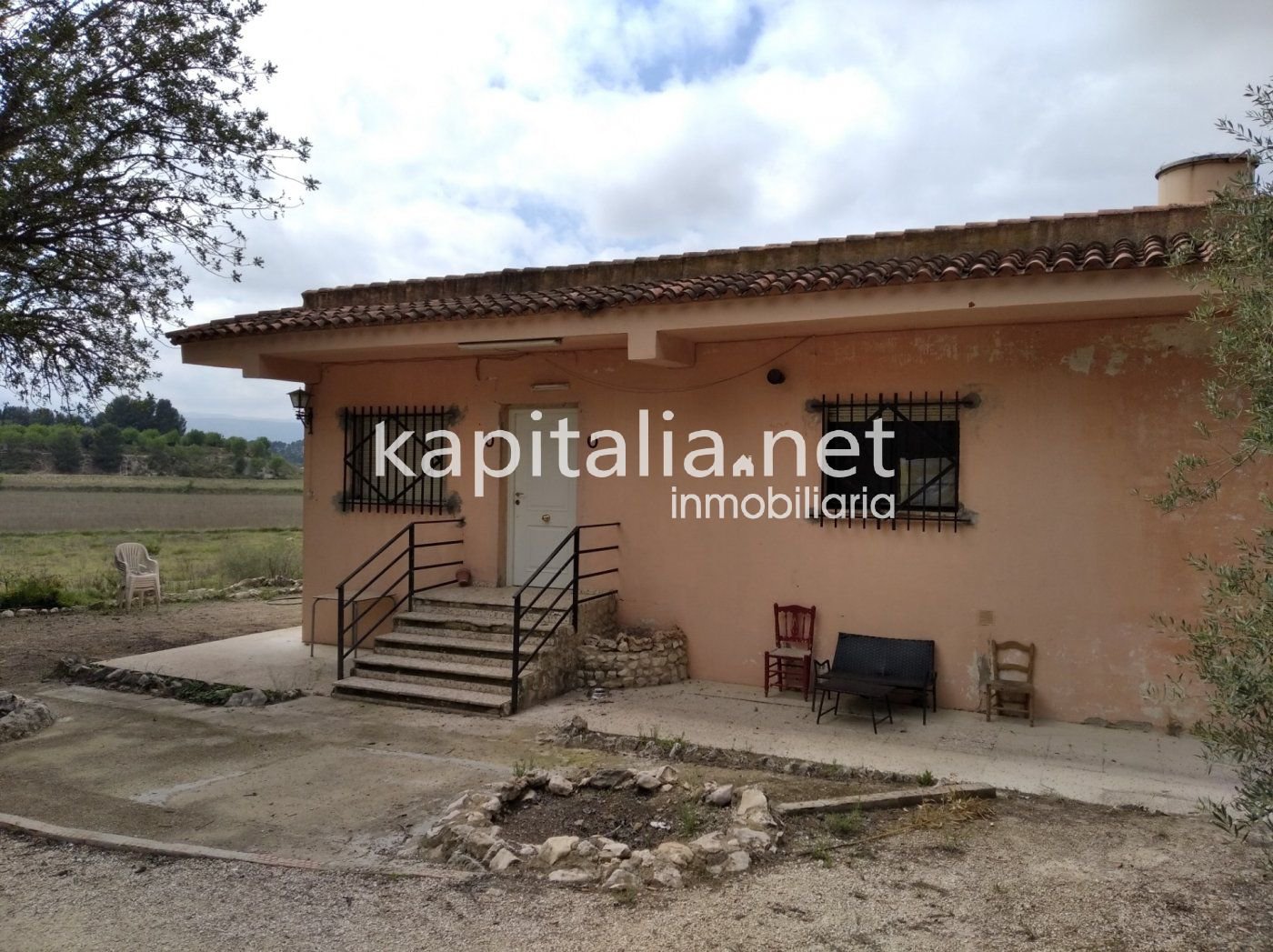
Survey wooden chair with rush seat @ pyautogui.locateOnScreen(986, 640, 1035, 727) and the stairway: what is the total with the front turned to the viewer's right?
0

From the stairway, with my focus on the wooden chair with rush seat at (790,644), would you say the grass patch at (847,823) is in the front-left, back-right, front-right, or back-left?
front-right

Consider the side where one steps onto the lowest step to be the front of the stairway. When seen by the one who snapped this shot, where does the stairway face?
facing the viewer and to the left of the viewer

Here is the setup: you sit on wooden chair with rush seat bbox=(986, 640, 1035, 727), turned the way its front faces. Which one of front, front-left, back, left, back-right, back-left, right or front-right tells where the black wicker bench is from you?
right

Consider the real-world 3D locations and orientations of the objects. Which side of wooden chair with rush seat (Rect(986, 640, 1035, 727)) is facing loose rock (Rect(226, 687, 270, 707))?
right

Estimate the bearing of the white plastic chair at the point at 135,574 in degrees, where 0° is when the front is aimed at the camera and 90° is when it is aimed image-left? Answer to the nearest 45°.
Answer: approximately 315°

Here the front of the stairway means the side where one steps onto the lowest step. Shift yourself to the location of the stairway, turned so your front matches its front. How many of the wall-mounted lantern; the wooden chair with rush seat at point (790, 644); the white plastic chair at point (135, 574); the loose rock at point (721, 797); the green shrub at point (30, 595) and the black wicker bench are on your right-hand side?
3

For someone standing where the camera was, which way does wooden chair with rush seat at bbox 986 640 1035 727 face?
facing the viewer

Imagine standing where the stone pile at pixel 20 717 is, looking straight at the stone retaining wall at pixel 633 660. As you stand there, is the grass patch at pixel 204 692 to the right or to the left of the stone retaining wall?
left

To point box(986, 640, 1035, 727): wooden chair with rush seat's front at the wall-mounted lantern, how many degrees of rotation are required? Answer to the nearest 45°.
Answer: approximately 90° to its right

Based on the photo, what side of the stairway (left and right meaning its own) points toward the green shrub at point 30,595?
right

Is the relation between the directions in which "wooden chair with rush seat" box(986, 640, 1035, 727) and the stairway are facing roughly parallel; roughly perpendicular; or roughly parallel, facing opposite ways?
roughly parallel

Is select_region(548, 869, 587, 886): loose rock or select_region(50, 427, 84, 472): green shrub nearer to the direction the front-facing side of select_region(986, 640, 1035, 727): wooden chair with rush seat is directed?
the loose rock

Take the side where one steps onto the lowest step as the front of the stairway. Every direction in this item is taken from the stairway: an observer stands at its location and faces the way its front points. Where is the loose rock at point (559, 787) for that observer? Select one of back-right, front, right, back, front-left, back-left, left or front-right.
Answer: front-left
